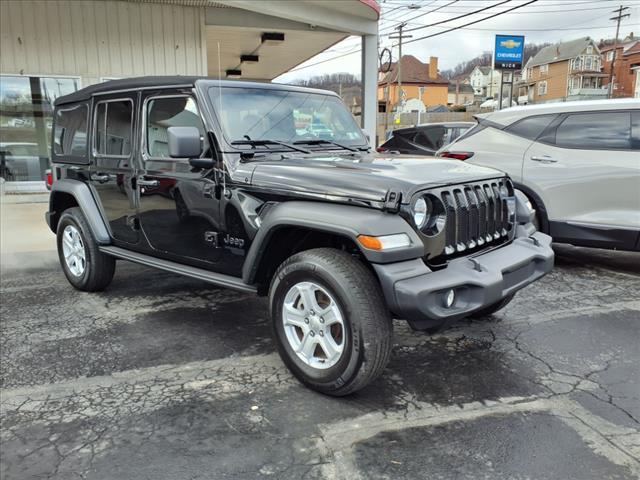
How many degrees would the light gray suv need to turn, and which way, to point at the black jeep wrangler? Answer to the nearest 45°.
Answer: approximately 135° to its right

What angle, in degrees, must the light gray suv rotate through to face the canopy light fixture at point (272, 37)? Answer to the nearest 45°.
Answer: approximately 135° to its left

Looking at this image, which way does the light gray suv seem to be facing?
to the viewer's right

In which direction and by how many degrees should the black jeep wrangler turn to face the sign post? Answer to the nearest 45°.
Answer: approximately 90° to its left

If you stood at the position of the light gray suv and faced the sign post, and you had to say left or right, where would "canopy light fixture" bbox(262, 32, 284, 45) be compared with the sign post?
left

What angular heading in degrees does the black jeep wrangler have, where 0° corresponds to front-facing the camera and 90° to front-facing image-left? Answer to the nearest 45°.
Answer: approximately 315°

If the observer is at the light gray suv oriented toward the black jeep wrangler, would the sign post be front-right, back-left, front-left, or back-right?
back-right

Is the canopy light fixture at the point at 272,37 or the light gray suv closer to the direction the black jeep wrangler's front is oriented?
the light gray suv

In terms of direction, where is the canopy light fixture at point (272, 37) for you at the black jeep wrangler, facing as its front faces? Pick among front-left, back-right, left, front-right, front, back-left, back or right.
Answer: back-left

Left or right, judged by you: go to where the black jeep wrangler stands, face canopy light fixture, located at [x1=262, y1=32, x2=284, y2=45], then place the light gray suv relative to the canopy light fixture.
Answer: right

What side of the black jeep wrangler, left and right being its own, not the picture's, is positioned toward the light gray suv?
left
